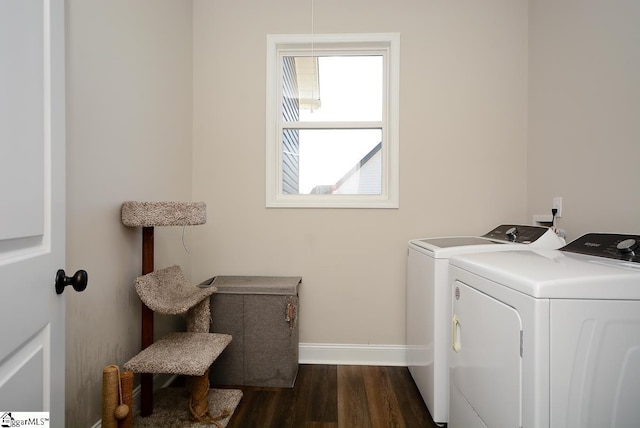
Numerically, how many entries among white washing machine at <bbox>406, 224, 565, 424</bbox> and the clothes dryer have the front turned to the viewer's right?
0

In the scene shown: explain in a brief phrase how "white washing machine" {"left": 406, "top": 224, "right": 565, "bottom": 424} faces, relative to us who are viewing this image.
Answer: facing to the left of the viewer

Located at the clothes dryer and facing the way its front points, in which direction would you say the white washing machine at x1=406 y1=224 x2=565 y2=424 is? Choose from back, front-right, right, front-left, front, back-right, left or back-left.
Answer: right

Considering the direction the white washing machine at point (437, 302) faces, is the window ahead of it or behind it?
ahead

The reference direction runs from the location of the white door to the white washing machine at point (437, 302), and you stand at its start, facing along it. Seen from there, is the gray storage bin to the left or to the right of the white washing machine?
left

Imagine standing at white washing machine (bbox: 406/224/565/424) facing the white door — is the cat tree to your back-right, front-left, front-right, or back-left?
front-right

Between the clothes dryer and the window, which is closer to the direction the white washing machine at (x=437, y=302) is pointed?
the window

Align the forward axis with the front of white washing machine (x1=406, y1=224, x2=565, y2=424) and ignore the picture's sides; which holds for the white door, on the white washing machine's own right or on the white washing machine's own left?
on the white washing machine's own left

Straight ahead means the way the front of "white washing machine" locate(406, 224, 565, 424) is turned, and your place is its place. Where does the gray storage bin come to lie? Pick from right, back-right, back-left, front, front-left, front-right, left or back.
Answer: front

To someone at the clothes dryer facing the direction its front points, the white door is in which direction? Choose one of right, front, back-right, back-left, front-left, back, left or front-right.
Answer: front

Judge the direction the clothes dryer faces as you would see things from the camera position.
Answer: facing the viewer and to the left of the viewer

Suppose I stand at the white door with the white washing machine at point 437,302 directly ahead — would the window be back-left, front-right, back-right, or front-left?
front-left

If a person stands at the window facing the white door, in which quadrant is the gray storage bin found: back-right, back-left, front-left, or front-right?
front-right
